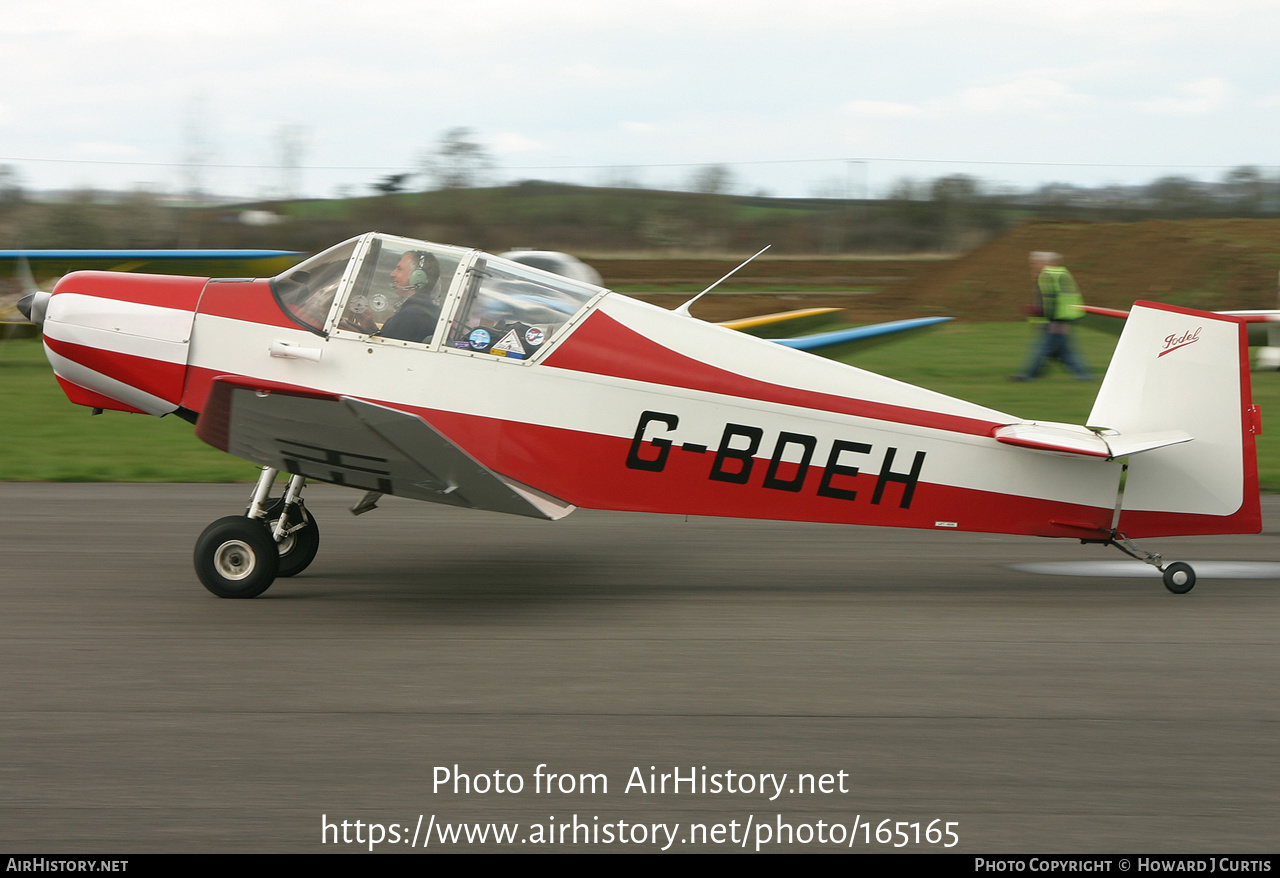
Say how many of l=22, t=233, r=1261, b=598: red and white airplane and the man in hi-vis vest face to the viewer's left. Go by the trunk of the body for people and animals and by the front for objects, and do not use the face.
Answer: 2

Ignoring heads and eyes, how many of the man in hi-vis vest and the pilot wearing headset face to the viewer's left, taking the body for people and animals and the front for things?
2

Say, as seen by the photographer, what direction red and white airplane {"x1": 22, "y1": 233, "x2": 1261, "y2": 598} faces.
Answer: facing to the left of the viewer

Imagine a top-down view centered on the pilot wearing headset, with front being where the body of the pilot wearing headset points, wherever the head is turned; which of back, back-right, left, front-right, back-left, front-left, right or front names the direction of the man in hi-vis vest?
back-right

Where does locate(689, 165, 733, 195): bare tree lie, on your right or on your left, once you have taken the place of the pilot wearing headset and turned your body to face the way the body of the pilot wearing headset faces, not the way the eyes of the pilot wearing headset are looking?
on your right

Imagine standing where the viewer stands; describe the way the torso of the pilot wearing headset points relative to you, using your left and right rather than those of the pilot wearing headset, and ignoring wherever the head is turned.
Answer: facing to the left of the viewer

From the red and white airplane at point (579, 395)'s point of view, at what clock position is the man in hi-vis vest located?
The man in hi-vis vest is roughly at 4 o'clock from the red and white airplane.

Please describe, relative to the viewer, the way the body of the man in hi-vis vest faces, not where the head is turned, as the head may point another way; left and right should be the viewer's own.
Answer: facing to the left of the viewer

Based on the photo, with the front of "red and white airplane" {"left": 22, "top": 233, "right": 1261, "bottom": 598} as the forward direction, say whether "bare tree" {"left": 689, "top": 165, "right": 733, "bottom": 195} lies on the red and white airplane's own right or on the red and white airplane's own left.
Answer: on the red and white airplane's own right

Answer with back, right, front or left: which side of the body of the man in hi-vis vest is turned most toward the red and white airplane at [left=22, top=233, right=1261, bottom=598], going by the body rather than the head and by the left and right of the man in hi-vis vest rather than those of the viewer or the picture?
left

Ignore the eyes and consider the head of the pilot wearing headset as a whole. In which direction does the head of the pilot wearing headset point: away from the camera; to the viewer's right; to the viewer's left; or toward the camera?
to the viewer's left
